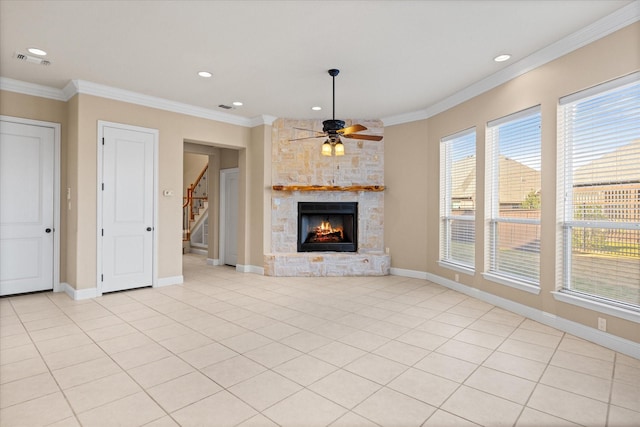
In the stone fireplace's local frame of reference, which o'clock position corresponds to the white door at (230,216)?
The white door is roughly at 4 o'clock from the stone fireplace.

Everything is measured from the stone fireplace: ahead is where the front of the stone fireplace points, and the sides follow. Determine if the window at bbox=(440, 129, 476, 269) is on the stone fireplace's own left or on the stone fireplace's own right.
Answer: on the stone fireplace's own left

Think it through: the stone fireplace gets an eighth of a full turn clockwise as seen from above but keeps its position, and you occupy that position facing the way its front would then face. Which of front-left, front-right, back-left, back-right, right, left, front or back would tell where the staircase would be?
right

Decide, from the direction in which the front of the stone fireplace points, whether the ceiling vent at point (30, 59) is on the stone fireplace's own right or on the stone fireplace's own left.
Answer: on the stone fireplace's own right

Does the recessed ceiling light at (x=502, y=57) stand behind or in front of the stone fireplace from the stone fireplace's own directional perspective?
in front

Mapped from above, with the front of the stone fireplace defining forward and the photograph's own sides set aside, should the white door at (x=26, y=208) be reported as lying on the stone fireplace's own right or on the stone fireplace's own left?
on the stone fireplace's own right

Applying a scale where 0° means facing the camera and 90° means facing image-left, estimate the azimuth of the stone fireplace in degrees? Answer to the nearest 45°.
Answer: approximately 0°

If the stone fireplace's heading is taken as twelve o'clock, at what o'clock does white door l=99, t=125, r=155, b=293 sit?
The white door is roughly at 2 o'clock from the stone fireplace.
